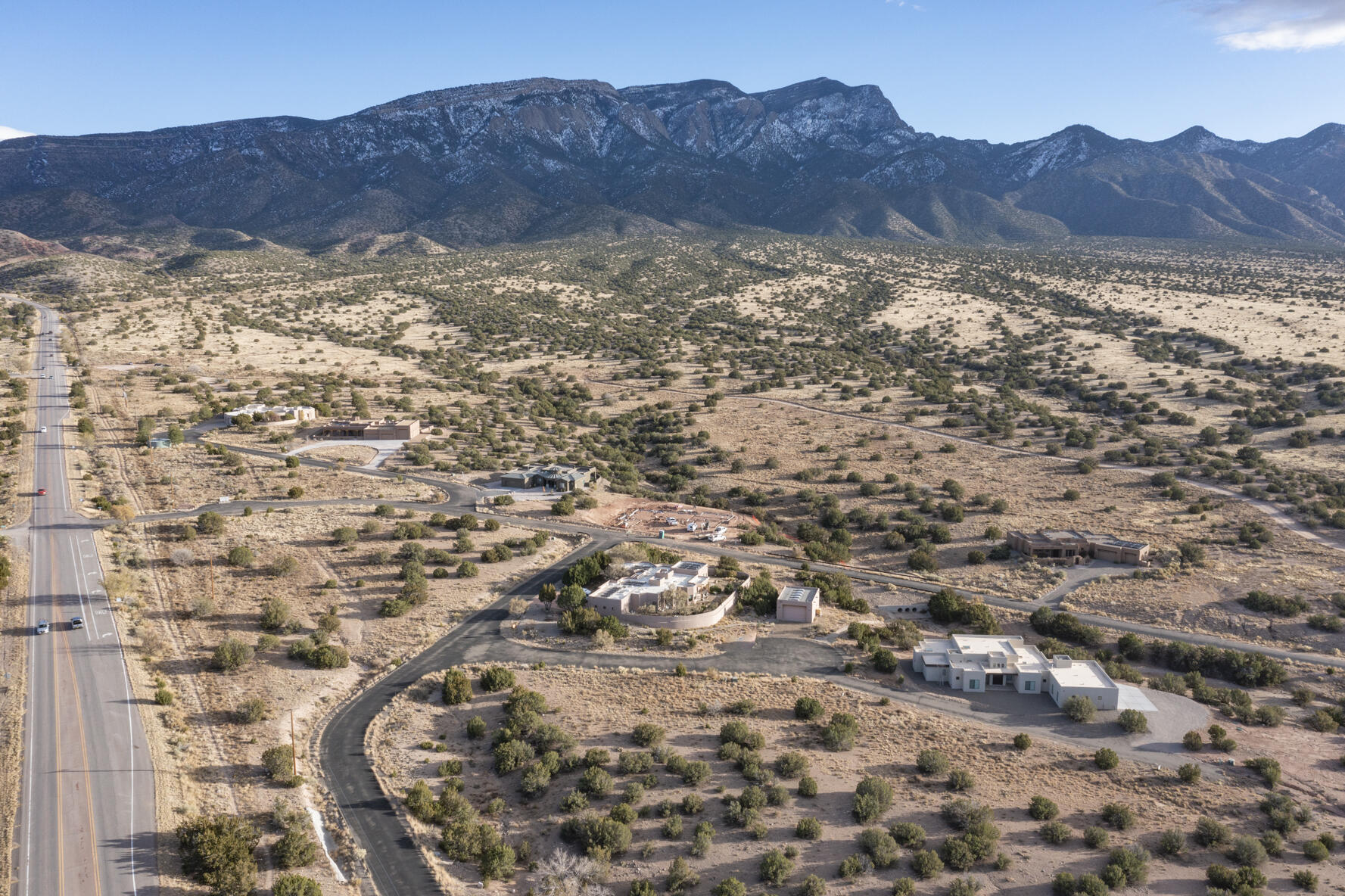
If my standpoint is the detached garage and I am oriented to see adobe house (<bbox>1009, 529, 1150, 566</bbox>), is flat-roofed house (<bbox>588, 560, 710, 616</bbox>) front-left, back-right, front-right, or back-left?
back-left

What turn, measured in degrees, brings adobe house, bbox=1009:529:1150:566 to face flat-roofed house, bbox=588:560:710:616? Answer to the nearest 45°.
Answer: approximately 45° to its right

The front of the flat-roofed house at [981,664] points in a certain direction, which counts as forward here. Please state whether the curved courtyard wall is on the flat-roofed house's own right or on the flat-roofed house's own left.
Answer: on the flat-roofed house's own right

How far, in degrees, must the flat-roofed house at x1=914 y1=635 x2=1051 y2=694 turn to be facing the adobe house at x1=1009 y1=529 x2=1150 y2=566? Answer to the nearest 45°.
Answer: approximately 180°

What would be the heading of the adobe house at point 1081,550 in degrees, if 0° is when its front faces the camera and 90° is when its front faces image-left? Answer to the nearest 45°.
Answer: approximately 0°

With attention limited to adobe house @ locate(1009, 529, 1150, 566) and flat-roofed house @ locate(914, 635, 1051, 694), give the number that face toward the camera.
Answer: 2

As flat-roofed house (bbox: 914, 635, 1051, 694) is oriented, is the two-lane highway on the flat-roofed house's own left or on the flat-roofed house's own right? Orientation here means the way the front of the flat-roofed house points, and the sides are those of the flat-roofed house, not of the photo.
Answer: on the flat-roofed house's own right

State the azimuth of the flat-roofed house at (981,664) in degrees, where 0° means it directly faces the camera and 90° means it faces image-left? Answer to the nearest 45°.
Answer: approximately 0°

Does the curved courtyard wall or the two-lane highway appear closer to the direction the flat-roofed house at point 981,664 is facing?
the two-lane highway

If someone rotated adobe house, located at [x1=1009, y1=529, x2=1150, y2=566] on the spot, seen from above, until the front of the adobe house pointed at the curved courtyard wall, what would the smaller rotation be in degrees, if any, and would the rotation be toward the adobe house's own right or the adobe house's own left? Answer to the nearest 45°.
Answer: approximately 45° to the adobe house's own right

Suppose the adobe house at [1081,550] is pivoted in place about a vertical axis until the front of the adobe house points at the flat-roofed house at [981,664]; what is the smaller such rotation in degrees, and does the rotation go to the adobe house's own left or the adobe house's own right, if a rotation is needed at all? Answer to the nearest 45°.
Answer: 0° — it already faces it
